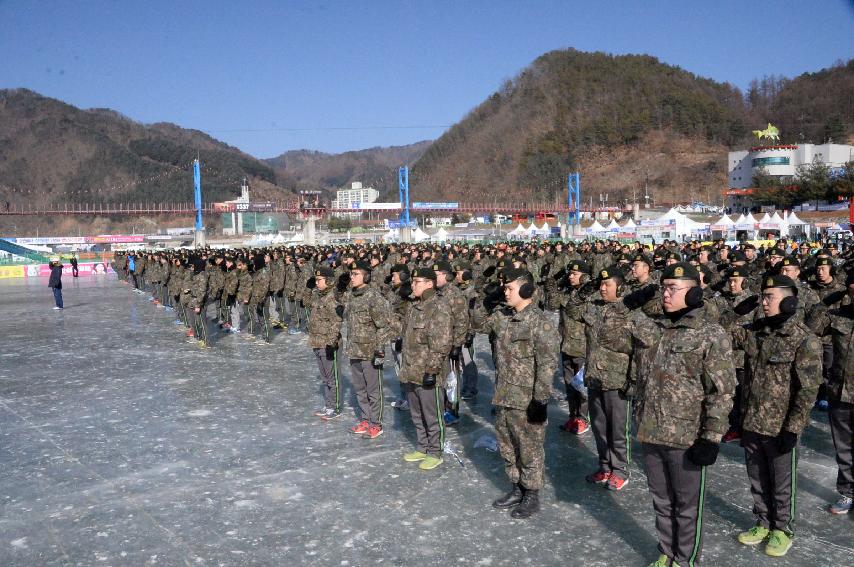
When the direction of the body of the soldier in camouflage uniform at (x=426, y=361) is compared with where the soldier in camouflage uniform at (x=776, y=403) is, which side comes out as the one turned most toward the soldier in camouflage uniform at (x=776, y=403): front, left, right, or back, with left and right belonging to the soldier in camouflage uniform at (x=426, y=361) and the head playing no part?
left

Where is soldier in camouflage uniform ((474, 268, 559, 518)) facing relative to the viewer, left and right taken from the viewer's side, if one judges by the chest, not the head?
facing the viewer and to the left of the viewer

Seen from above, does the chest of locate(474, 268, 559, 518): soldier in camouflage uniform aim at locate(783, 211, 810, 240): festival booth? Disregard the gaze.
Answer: no

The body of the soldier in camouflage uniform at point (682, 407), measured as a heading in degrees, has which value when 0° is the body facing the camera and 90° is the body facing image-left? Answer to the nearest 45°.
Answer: approximately 45°

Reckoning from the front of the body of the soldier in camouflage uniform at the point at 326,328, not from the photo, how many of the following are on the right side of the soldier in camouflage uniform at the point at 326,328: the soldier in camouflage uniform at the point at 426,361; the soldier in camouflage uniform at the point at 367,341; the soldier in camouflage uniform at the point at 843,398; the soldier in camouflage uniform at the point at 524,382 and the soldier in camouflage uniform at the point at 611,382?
0

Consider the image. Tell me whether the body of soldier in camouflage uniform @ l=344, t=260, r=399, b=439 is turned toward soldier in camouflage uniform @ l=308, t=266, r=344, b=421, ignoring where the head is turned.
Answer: no

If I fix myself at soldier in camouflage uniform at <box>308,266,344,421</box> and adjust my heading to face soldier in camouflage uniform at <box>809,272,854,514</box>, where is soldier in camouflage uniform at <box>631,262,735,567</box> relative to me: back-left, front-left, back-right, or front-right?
front-right

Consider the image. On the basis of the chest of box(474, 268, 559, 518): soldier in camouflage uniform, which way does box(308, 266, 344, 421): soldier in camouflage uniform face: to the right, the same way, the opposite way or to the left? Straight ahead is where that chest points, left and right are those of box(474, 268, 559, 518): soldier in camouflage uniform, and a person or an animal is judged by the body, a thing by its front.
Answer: the same way

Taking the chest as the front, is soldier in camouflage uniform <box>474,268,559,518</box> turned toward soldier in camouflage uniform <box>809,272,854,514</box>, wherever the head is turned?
no

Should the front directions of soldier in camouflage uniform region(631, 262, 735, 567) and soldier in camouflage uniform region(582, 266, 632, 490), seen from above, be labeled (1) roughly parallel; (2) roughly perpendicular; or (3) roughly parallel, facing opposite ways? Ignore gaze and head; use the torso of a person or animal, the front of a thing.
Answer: roughly parallel

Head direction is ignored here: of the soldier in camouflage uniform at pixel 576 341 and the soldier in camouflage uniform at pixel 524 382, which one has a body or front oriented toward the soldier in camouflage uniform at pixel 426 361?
the soldier in camouflage uniform at pixel 576 341

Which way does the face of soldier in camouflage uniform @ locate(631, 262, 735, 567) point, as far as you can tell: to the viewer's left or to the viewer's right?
to the viewer's left

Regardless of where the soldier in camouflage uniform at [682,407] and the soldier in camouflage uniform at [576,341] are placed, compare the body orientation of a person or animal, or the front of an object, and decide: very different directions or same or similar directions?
same or similar directions

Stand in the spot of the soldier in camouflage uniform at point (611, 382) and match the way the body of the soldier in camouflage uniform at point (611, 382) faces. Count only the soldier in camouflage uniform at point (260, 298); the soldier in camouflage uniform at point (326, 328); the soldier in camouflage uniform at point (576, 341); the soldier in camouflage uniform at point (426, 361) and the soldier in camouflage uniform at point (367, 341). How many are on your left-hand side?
0

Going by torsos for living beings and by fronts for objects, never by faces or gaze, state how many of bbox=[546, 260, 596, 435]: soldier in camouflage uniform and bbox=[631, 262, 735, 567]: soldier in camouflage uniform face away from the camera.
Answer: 0

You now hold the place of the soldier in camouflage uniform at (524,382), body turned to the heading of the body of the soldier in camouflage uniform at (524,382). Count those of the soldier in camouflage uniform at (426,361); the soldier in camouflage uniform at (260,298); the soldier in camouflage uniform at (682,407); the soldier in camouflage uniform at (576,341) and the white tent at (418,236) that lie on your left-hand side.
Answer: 1

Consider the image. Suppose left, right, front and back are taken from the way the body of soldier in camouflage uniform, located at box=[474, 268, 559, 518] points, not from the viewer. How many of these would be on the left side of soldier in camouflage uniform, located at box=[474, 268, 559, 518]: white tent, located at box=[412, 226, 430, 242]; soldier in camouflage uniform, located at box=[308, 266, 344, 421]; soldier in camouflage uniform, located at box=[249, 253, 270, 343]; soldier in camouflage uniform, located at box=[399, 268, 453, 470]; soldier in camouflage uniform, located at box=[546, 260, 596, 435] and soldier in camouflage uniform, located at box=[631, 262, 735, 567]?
1

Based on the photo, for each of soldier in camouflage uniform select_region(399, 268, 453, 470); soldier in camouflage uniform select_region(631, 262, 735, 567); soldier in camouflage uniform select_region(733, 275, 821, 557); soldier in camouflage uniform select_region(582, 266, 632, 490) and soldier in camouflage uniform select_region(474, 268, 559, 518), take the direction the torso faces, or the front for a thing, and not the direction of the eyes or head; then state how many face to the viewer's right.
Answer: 0

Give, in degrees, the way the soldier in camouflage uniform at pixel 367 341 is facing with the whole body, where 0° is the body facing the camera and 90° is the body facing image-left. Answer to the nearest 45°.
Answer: approximately 45°
